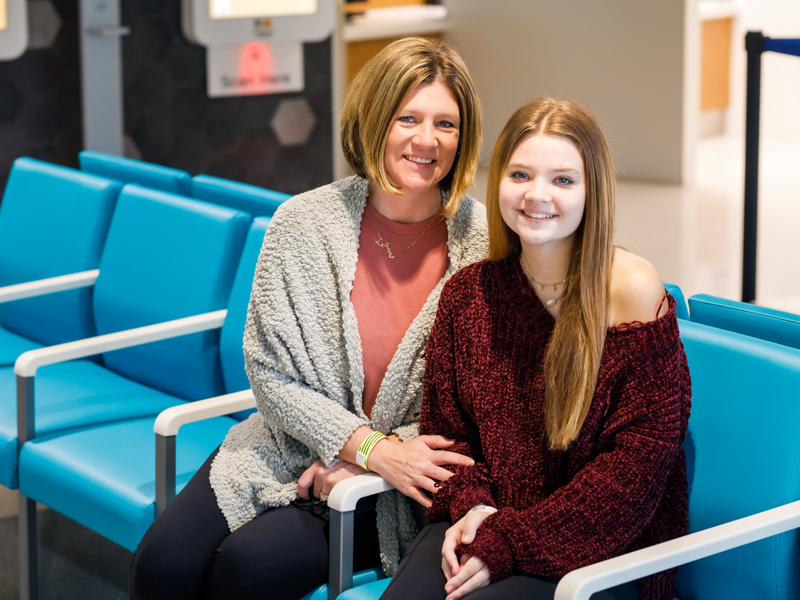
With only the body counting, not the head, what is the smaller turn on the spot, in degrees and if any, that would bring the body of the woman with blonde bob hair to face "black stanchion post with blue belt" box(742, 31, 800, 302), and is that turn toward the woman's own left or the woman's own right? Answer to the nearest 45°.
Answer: approximately 135° to the woman's own left

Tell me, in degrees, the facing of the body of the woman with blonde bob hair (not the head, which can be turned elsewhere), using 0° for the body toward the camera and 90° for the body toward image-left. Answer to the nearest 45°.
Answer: approximately 0°
